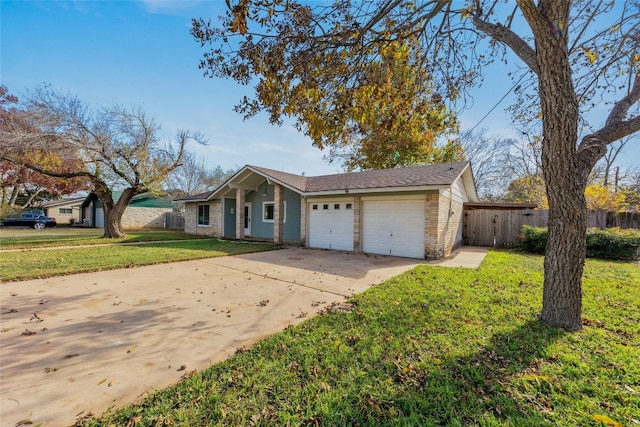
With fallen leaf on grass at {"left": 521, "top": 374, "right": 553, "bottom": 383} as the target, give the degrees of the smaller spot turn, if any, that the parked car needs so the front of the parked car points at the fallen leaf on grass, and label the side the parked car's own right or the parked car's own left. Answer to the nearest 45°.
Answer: approximately 90° to the parked car's own left

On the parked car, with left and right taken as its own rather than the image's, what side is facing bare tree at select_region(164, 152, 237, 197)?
back

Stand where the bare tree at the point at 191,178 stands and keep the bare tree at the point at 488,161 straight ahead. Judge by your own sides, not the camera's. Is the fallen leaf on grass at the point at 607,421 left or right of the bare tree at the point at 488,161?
right

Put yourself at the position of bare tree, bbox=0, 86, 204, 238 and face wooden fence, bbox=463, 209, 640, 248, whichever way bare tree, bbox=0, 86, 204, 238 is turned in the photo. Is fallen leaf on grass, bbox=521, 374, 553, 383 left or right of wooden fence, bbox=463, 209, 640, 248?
right

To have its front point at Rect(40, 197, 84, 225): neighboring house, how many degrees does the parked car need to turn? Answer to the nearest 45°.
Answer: approximately 90° to its right

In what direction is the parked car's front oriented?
to the viewer's left

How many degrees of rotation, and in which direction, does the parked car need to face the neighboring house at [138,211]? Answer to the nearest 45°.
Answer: approximately 180°

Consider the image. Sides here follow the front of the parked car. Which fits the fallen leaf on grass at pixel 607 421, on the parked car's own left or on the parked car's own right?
on the parked car's own left

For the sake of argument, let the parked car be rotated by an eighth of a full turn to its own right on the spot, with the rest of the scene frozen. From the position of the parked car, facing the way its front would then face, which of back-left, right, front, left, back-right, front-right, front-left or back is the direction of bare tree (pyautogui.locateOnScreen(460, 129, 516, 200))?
back
